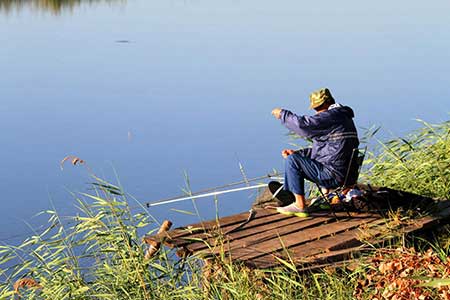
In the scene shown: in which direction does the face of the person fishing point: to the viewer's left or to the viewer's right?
to the viewer's left

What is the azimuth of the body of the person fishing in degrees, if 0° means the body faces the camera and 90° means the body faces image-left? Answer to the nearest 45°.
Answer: approximately 90°
